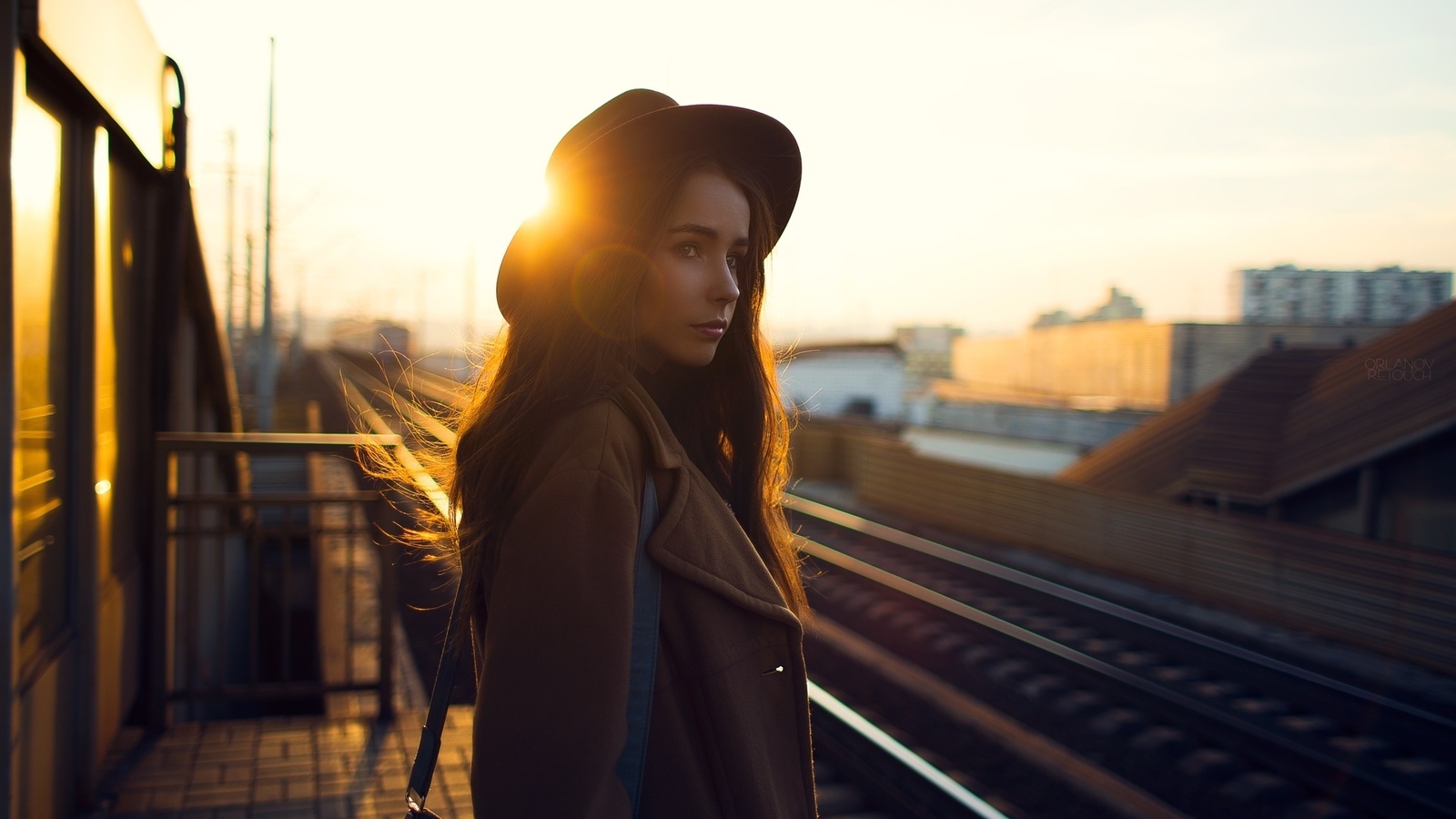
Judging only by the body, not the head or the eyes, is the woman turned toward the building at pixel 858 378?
no

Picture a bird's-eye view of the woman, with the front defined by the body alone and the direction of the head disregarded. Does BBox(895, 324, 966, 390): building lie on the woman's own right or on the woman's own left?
on the woman's own left

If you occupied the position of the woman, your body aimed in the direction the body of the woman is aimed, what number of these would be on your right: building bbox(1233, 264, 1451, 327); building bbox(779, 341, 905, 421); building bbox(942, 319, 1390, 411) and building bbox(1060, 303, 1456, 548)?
0

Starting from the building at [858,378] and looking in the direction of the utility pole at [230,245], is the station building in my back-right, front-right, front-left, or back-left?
front-left

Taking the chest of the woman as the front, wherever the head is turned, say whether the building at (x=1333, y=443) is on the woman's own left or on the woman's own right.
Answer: on the woman's own left

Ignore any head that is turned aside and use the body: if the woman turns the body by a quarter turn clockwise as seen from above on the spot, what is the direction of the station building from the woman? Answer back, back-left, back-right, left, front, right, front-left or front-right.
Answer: right

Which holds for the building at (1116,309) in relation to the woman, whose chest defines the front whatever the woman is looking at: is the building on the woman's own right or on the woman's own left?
on the woman's own left

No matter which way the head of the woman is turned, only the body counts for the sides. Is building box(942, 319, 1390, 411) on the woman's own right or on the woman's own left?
on the woman's own left

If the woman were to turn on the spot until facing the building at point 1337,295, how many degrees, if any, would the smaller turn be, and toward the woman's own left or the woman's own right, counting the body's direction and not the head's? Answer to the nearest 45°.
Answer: approximately 90° to the woman's own left

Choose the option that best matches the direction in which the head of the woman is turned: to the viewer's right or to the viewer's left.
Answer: to the viewer's right
